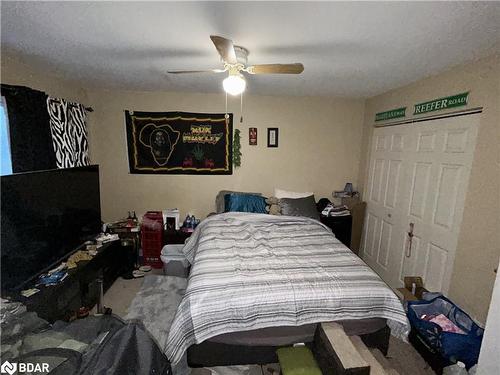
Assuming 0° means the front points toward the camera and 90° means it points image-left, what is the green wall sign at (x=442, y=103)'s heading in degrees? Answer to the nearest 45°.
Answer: approximately 45°

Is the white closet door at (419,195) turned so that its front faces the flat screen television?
yes

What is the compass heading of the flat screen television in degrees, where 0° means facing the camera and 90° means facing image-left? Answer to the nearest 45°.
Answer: approximately 315°

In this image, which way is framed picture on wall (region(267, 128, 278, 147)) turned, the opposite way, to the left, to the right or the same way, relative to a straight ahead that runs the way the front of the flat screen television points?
to the right

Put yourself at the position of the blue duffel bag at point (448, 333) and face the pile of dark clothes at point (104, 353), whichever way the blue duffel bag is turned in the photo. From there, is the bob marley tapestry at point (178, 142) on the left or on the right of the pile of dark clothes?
right

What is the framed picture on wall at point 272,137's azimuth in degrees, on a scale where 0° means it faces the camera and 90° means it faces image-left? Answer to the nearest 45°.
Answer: approximately 0°

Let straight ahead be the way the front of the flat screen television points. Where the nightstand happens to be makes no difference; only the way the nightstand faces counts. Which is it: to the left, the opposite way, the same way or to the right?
to the right

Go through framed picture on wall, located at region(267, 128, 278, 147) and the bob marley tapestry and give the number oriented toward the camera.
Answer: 2
